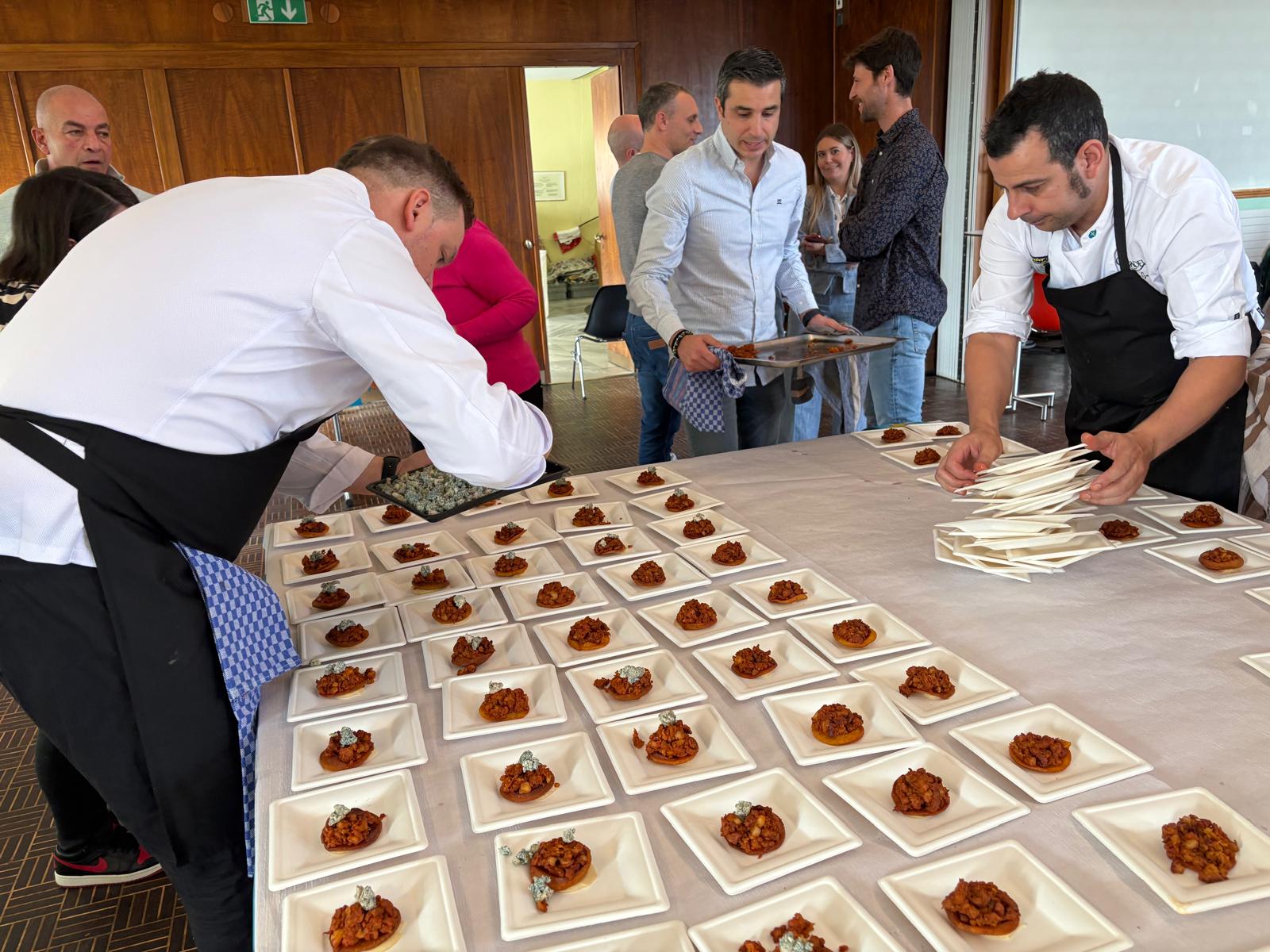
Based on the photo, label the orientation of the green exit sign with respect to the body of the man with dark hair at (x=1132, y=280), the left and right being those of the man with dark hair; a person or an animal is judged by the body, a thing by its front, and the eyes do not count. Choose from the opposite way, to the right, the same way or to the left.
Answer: to the left

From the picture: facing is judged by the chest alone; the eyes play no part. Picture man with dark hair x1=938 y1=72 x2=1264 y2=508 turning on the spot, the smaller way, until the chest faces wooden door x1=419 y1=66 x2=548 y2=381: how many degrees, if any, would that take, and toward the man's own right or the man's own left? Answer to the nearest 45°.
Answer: approximately 90° to the man's own right

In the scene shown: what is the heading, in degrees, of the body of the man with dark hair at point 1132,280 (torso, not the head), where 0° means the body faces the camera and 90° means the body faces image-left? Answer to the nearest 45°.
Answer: approximately 45°

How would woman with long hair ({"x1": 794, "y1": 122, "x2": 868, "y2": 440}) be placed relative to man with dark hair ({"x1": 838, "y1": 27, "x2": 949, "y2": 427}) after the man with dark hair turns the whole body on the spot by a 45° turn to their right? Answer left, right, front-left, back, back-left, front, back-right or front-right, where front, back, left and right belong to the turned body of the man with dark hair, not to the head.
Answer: front-right

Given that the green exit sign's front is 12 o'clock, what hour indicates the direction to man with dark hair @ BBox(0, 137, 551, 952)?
The man with dark hair is roughly at 12 o'clock from the green exit sign.

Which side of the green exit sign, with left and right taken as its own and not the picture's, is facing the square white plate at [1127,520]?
front

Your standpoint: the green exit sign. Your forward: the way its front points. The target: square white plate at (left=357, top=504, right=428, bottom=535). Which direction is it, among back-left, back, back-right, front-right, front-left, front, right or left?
front

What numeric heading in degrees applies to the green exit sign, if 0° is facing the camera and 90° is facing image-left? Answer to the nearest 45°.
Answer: approximately 0°

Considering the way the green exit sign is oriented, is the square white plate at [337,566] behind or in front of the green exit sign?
in front

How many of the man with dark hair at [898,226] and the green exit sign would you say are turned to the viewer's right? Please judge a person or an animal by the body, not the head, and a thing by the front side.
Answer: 0

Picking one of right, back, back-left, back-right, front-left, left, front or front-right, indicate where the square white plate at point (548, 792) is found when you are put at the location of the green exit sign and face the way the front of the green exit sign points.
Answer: front
